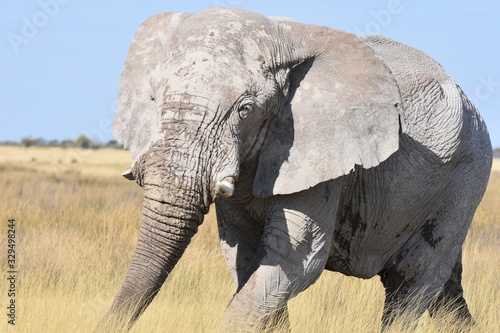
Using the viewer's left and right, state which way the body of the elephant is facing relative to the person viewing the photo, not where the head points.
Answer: facing the viewer and to the left of the viewer
